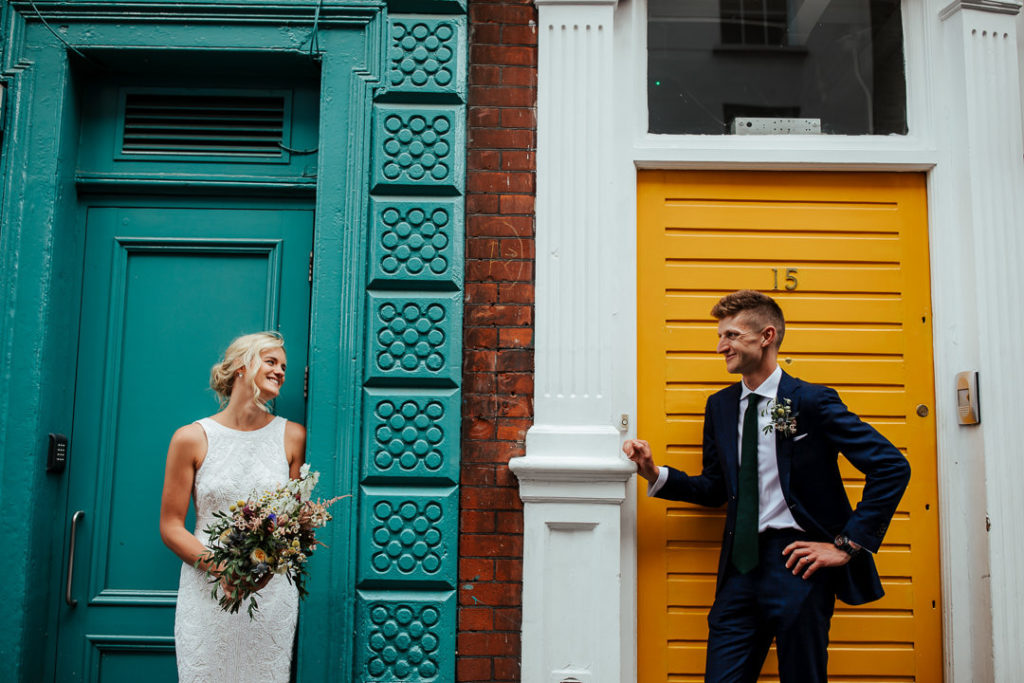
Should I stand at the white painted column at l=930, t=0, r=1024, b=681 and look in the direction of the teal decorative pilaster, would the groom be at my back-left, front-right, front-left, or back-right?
front-left

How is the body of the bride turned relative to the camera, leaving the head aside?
toward the camera

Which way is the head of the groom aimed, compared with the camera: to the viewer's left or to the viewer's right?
to the viewer's left

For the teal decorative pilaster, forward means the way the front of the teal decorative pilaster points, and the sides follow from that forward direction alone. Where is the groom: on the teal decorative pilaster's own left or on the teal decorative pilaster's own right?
on the teal decorative pilaster's own left

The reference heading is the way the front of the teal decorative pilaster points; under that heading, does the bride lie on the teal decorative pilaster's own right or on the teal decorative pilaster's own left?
on the teal decorative pilaster's own right

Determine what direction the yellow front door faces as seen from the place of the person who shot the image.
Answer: facing the viewer

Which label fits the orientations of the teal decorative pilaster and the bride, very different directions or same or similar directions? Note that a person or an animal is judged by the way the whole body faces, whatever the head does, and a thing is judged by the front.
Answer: same or similar directions

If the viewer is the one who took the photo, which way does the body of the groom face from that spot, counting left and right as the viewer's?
facing the viewer and to the left of the viewer

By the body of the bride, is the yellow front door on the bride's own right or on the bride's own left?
on the bride's own left

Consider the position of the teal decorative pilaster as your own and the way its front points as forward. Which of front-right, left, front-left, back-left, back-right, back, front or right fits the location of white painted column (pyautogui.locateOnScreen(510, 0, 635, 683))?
left

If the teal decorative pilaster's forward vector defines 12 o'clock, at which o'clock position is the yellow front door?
The yellow front door is roughly at 9 o'clock from the teal decorative pilaster.

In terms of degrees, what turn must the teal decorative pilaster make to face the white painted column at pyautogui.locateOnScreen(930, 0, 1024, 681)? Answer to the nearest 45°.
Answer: approximately 90° to its left

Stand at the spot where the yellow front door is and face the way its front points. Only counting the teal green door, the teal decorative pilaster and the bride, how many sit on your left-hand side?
0

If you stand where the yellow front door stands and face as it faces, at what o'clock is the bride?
The bride is roughly at 2 o'clock from the yellow front door.

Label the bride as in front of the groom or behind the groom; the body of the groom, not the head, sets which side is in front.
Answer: in front
